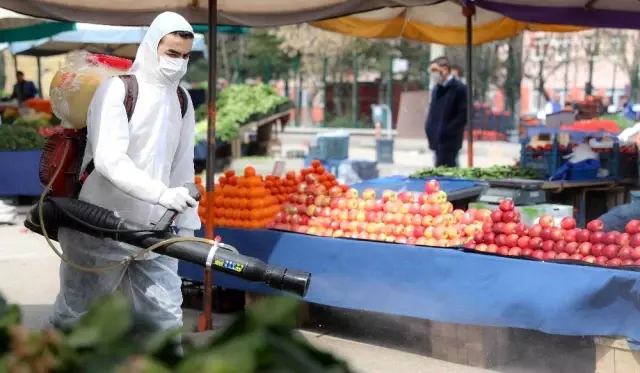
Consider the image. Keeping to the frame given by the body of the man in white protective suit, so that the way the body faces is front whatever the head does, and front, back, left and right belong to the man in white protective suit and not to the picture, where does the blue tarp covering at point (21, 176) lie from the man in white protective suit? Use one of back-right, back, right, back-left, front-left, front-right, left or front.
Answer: back-left

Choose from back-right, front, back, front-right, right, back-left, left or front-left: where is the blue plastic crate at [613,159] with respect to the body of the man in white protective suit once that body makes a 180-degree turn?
right

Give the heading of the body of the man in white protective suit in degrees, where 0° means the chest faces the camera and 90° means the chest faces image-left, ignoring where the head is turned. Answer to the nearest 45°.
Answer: approximately 315°

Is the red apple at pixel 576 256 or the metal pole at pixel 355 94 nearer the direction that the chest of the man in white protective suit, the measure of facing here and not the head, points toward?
the red apple

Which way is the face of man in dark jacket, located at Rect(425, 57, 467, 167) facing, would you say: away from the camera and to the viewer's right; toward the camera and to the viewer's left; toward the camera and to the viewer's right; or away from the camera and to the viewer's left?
toward the camera and to the viewer's left

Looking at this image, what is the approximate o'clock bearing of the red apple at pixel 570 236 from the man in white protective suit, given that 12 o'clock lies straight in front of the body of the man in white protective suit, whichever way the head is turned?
The red apple is roughly at 10 o'clock from the man in white protective suit.

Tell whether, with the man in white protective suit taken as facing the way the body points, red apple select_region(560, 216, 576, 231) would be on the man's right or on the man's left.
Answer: on the man's left

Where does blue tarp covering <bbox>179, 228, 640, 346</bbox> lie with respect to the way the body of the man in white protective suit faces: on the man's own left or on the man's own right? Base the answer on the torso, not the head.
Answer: on the man's own left

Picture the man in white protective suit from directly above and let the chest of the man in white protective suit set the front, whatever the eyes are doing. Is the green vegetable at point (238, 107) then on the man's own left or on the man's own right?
on the man's own left

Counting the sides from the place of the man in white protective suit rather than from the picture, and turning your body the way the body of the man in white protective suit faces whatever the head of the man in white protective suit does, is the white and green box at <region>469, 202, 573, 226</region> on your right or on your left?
on your left

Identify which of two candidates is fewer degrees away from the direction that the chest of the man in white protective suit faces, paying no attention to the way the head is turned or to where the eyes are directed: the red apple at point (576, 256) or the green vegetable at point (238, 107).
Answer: the red apple
